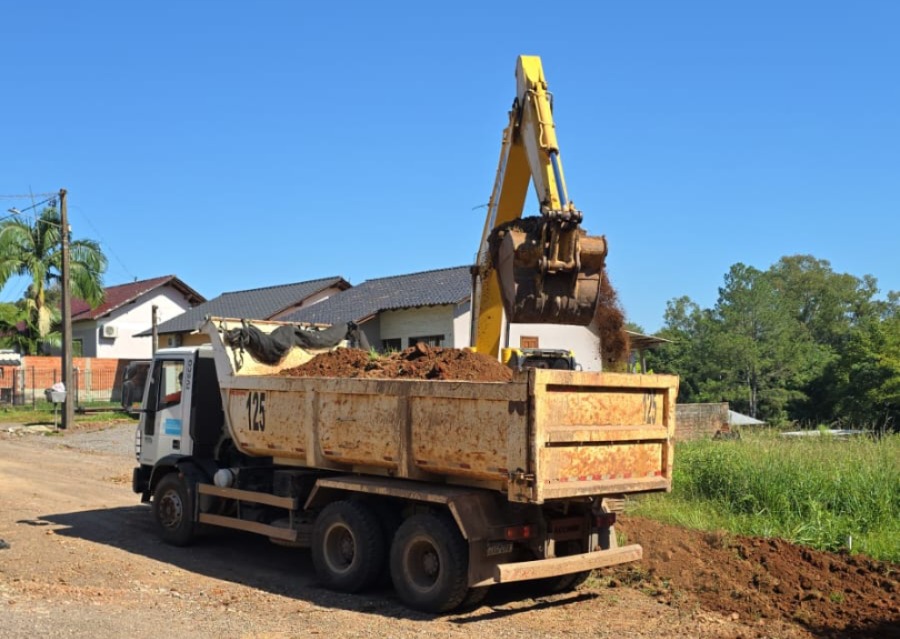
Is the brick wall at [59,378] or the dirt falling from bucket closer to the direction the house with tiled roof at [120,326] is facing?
the brick wall

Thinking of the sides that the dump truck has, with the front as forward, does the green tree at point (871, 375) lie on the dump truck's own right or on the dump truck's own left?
on the dump truck's own right

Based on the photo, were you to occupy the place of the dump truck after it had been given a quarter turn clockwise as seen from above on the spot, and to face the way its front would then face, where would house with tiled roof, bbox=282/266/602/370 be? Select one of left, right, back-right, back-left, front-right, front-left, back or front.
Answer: front-left

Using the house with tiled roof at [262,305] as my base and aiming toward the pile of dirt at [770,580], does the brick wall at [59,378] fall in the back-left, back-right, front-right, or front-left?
back-right

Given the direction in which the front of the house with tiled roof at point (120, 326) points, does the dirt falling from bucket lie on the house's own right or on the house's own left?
on the house's own left

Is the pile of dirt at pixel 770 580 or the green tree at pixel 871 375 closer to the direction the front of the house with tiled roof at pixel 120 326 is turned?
the pile of dirt

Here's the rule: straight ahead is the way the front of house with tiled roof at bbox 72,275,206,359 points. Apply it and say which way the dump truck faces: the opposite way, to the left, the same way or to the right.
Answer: to the right

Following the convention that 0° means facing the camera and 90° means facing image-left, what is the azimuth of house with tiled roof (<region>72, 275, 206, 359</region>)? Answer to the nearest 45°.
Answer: approximately 45°

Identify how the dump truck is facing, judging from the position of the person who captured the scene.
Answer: facing away from the viewer and to the left of the viewer

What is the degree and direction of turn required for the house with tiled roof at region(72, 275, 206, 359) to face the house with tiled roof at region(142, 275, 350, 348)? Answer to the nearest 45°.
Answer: approximately 90° to its left
